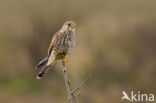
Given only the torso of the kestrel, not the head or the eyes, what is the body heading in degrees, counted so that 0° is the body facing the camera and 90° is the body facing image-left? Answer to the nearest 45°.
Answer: approximately 315°
